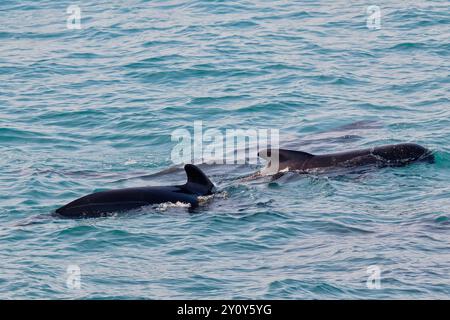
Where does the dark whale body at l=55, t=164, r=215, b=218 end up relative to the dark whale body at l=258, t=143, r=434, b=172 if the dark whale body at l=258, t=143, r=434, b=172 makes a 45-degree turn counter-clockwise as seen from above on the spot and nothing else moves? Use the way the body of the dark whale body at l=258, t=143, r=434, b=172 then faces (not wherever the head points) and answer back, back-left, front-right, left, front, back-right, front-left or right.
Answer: back

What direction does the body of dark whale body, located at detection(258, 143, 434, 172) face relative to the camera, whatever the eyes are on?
to the viewer's right
